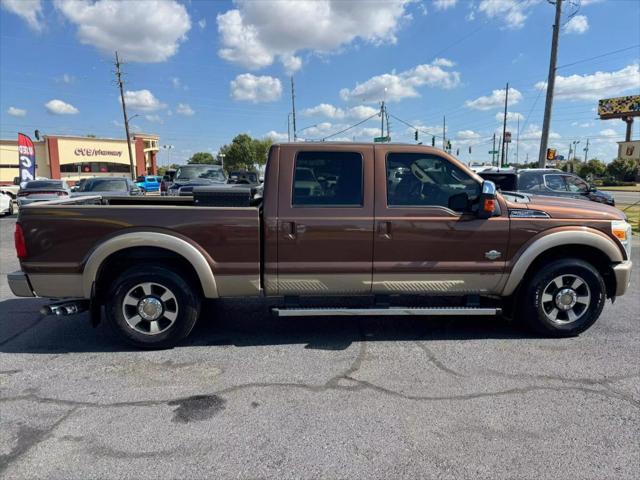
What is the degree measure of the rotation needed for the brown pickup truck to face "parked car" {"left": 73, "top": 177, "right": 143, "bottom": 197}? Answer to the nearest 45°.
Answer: approximately 135° to its left

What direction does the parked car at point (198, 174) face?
toward the camera

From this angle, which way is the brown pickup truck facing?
to the viewer's right

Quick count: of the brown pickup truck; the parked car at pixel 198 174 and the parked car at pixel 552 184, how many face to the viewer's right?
2

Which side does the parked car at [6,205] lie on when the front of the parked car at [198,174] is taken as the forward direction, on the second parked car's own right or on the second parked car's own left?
on the second parked car's own right

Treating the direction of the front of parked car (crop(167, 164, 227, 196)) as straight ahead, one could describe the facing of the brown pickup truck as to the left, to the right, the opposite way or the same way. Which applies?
to the left

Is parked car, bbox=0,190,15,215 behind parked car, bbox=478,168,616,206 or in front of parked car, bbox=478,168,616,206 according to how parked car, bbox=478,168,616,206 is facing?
behind

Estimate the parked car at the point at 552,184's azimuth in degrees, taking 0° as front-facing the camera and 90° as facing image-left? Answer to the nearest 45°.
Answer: approximately 270°

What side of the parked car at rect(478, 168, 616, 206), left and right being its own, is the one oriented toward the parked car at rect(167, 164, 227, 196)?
back

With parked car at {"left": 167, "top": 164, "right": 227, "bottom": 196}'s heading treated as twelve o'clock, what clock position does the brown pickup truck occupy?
The brown pickup truck is roughly at 12 o'clock from the parked car.

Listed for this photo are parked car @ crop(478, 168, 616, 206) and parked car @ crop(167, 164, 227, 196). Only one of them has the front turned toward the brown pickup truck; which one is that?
parked car @ crop(167, 164, 227, 196)

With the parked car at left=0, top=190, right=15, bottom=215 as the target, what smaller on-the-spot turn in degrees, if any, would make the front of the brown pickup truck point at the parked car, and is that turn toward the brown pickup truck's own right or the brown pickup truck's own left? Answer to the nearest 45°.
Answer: approximately 135° to the brown pickup truck's own left

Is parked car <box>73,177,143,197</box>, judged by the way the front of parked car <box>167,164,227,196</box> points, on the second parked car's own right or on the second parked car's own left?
on the second parked car's own right
